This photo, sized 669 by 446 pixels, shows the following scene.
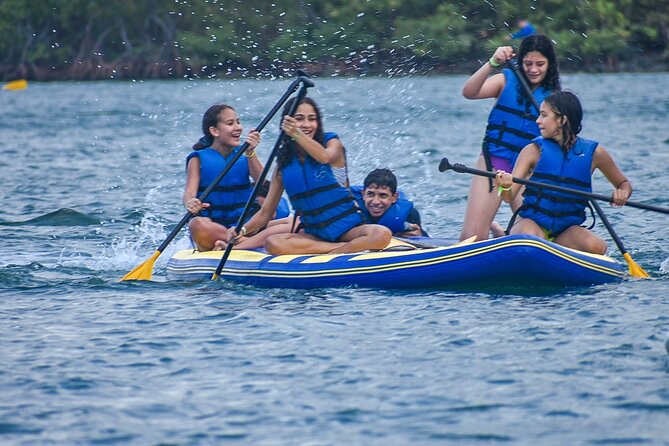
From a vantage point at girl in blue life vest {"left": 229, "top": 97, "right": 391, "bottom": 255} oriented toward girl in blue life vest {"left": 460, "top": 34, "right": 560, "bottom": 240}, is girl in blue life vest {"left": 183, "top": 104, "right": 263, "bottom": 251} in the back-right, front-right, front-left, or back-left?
back-left

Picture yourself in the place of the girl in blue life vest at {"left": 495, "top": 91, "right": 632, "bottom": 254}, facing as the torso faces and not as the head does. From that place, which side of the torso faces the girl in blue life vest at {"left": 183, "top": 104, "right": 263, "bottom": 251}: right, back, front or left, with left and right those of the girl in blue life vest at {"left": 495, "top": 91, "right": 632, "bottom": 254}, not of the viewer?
right

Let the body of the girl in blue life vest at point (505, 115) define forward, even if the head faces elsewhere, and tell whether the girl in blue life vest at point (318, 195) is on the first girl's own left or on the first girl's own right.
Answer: on the first girl's own right

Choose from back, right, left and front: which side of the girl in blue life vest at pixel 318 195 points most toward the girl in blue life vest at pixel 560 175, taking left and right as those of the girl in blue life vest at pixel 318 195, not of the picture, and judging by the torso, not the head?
left

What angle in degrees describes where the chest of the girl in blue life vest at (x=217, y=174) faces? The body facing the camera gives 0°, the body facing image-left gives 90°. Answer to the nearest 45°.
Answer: approximately 315°

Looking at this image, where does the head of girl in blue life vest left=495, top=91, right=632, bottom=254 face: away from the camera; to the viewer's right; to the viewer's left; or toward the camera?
to the viewer's left

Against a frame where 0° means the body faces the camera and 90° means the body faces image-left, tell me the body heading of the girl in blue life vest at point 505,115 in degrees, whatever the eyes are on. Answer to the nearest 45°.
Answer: approximately 315°

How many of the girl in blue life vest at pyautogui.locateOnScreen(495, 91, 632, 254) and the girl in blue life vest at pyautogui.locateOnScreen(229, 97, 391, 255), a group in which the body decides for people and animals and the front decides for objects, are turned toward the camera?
2

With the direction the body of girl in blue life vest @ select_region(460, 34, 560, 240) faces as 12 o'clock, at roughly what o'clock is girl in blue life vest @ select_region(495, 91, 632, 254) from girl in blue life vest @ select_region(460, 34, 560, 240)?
girl in blue life vest @ select_region(495, 91, 632, 254) is roughly at 12 o'clock from girl in blue life vest @ select_region(460, 34, 560, 240).

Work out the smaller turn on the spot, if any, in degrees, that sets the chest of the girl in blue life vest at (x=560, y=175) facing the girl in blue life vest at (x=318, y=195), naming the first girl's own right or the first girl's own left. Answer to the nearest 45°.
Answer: approximately 90° to the first girl's own right
